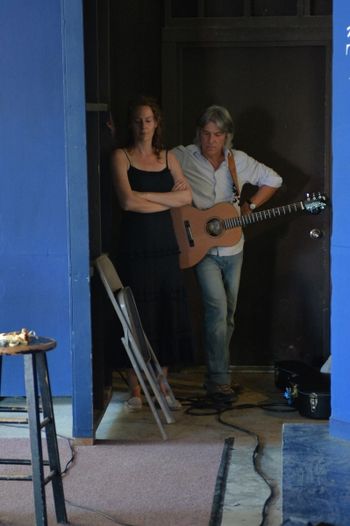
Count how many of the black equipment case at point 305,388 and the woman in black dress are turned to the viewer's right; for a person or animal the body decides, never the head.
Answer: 0

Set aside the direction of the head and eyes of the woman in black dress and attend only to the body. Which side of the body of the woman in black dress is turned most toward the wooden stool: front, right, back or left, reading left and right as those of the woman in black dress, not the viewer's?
front

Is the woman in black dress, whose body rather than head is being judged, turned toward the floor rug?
yes

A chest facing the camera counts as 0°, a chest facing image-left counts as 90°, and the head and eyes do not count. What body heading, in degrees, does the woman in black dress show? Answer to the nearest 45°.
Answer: approximately 0°
